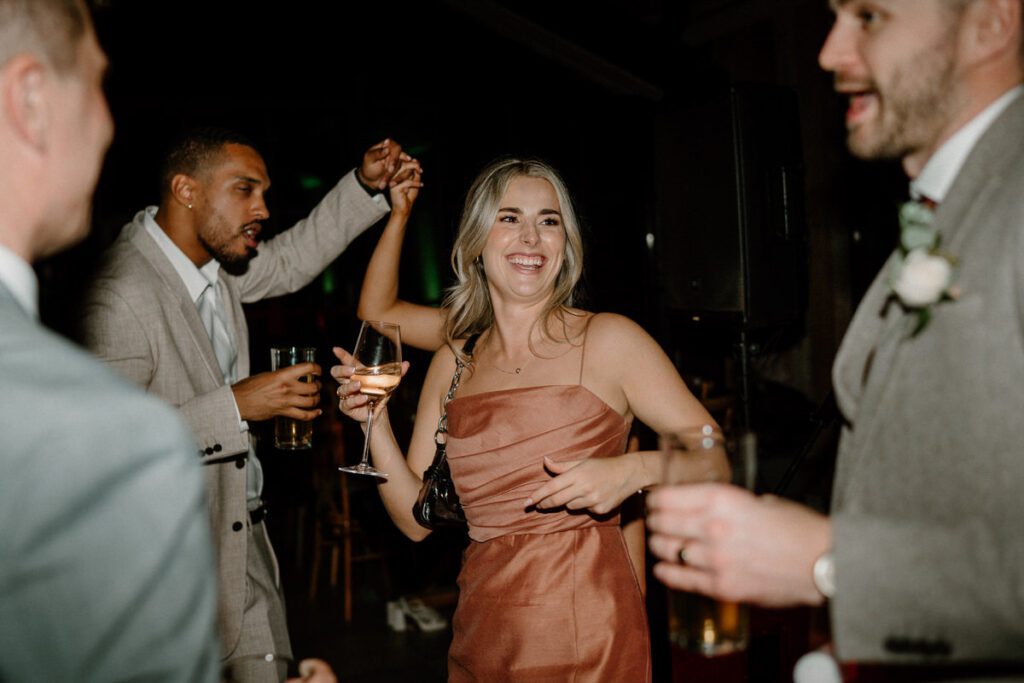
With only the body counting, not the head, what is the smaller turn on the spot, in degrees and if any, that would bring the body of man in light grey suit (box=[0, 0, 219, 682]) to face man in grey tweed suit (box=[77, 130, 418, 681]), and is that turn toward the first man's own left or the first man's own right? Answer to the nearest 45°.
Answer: approximately 45° to the first man's own left

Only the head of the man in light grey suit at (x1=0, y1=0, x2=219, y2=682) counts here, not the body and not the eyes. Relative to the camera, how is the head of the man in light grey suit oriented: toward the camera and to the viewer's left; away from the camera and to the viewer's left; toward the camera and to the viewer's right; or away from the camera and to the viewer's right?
away from the camera and to the viewer's right

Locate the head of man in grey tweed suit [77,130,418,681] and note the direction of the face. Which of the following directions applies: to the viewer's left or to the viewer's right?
to the viewer's right

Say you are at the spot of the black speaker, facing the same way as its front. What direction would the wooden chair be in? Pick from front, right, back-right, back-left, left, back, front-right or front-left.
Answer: front-right

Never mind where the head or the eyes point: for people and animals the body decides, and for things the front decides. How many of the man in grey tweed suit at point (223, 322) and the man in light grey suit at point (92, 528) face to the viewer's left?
0

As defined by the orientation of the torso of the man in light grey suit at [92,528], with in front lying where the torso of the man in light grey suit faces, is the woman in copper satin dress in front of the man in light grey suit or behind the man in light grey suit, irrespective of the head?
in front

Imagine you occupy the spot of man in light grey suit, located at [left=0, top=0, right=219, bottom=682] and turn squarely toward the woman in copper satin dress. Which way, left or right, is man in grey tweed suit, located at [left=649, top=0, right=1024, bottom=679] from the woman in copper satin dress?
right

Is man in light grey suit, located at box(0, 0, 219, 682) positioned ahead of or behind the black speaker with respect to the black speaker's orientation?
ahead

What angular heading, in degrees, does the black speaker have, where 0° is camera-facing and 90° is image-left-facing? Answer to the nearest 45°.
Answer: approximately 45°

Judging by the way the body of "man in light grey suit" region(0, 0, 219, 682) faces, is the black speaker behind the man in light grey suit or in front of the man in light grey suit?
in front

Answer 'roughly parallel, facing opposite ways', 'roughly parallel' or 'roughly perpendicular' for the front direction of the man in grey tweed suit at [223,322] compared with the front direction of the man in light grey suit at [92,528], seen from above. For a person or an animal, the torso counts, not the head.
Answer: roughly perpendicular

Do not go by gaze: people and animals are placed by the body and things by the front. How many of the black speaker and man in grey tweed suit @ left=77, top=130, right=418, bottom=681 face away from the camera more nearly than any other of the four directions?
0

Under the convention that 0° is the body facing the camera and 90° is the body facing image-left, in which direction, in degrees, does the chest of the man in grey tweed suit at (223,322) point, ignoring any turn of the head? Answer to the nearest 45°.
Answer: approximately 315°
